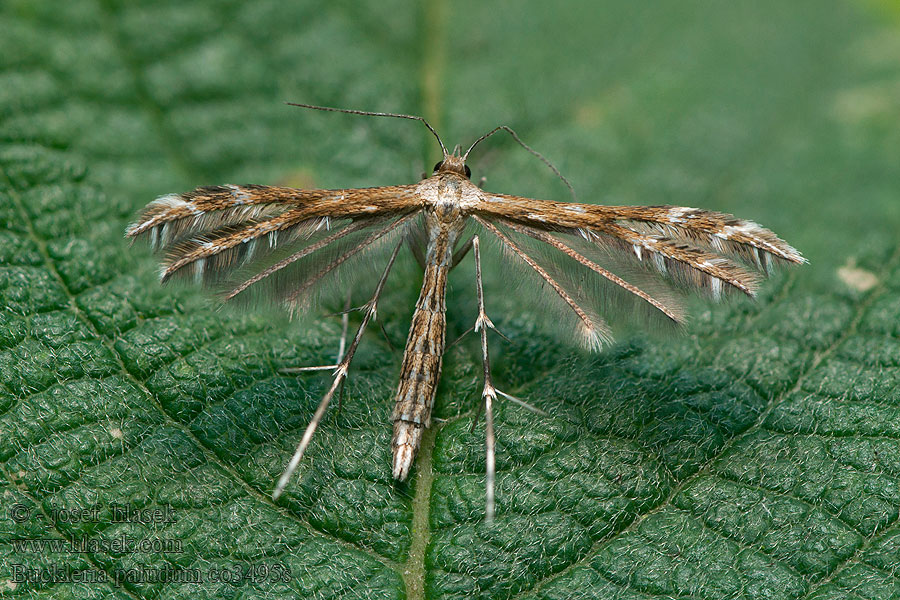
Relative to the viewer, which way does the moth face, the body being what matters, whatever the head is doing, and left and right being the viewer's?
facing away from the viewer
